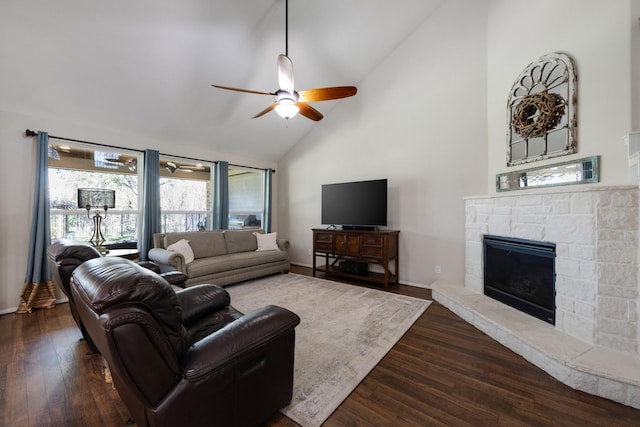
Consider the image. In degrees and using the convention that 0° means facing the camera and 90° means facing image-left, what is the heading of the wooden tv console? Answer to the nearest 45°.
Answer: approximately 45°

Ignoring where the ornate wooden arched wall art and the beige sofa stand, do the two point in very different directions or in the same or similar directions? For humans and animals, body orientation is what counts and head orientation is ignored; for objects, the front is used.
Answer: very different directions

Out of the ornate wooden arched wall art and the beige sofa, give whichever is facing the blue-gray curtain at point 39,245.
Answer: the ornate wooden arched wall art

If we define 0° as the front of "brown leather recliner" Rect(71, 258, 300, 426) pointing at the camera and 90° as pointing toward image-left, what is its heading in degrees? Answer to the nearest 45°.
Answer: approximately 225°
